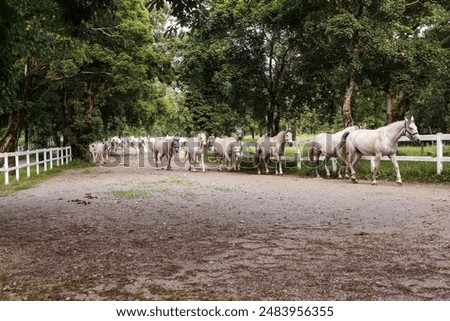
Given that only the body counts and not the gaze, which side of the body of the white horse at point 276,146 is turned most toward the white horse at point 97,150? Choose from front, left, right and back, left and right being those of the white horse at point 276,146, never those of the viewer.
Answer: back

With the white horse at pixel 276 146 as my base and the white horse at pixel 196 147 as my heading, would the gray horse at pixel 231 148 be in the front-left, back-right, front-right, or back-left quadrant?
front-right

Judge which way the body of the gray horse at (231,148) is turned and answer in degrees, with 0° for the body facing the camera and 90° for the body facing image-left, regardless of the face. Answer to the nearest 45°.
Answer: approximately 315°

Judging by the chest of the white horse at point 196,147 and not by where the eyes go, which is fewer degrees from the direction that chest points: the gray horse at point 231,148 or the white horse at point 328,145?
the white horse

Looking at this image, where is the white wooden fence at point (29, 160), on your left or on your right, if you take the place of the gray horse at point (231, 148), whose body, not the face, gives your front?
on your right

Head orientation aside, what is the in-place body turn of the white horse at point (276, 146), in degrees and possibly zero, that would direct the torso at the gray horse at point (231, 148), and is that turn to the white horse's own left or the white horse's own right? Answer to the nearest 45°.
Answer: approximately 180°

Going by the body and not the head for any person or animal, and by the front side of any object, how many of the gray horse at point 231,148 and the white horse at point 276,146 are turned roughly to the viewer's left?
0

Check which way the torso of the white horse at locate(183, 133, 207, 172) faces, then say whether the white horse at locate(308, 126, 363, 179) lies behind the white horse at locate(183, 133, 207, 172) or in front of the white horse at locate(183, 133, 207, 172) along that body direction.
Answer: in front

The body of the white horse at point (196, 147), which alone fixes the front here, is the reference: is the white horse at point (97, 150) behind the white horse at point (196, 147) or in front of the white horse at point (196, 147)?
behind

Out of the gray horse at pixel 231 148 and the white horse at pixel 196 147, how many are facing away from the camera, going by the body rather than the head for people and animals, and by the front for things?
0

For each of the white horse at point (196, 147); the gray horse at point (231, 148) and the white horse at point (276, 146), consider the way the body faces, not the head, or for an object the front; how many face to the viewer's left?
0

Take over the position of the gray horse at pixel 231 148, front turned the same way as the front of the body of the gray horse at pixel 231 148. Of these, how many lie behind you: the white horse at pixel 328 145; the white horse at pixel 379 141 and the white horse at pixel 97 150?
1

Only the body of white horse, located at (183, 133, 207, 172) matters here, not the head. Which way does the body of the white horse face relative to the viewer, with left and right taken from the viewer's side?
facing the viewer and to the right of the viewer

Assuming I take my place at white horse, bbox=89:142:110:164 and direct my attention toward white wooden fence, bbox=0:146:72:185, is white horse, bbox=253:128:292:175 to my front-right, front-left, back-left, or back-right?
front-left

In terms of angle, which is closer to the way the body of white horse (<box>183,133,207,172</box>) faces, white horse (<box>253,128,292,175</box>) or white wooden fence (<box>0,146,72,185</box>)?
the white horse
